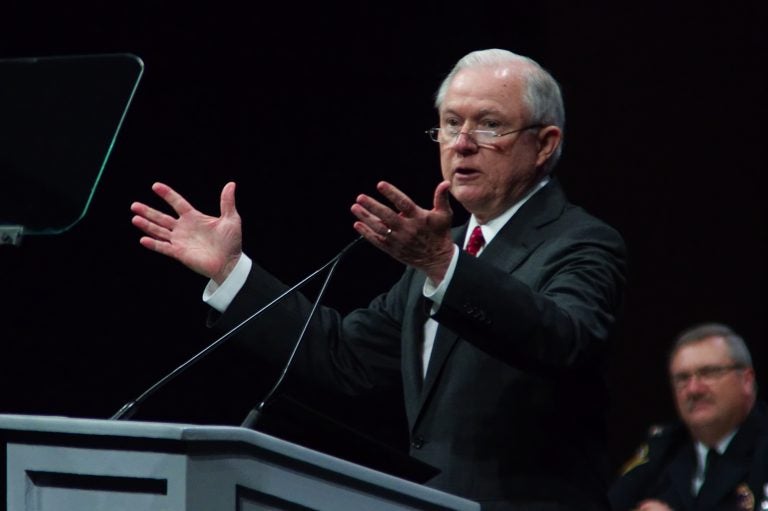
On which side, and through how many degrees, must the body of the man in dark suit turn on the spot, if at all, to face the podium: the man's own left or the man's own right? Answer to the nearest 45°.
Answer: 0° — they already face it

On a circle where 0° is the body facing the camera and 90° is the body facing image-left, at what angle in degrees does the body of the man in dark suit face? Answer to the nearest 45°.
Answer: approximately 45°

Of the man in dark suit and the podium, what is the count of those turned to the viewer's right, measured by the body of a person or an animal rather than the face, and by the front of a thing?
0

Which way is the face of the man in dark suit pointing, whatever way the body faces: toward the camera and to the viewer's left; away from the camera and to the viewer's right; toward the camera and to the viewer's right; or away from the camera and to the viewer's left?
toward the camera and to the viewer's left
